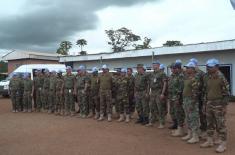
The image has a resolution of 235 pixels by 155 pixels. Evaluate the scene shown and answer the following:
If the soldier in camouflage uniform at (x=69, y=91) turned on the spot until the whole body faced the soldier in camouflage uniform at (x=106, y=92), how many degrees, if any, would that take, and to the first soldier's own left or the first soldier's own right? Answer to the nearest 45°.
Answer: approximately 45° to the first soldier's own left

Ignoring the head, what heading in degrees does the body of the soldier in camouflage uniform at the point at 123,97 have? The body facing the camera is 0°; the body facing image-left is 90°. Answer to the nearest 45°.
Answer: approximately 45°

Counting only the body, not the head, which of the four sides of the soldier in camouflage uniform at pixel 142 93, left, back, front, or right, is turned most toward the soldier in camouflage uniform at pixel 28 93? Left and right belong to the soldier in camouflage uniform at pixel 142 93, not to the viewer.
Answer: right

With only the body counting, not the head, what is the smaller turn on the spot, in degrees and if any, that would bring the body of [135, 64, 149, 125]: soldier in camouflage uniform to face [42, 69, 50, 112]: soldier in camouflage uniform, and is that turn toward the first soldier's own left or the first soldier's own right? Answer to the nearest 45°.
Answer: approximately 90° to the first soldier's own right

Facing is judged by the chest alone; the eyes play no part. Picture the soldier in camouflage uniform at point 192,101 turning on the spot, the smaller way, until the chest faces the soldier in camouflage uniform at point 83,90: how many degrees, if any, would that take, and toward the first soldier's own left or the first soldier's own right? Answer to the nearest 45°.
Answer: approximately 90° to the first soldier's own right
